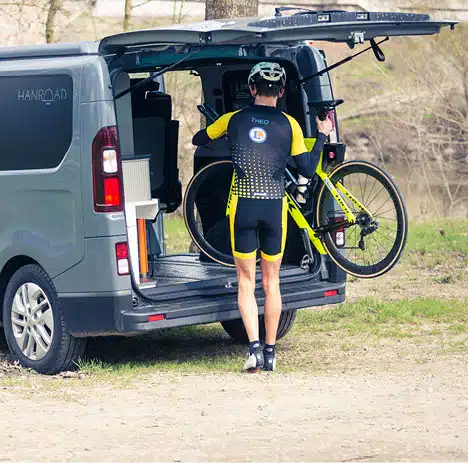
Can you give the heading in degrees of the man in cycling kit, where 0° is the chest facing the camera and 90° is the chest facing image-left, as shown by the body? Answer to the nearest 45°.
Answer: approximately 180°

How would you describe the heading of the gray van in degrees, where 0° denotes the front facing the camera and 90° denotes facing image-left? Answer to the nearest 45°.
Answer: approximately 135°

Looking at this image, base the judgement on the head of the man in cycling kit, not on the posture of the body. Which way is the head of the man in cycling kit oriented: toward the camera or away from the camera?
away from the camera
